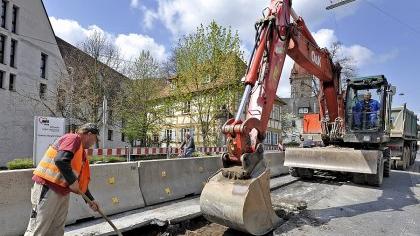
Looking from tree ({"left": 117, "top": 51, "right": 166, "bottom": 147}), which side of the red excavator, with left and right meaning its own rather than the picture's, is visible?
right

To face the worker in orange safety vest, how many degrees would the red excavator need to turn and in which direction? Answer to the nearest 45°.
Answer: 0° — it already faces them

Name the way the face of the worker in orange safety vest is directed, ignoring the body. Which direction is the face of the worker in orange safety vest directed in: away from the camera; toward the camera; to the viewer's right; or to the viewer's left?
to the viewer's right

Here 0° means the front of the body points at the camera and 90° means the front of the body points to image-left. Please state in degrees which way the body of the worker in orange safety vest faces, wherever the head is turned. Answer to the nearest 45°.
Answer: approximately 270°

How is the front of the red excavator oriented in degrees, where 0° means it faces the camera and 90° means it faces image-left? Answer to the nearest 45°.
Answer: approximately 45°
